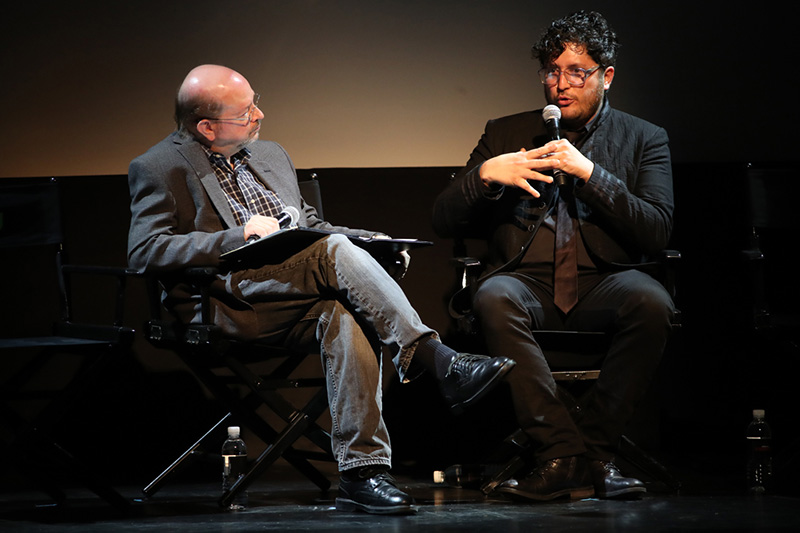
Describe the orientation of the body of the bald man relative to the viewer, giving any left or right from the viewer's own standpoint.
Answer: facing the viewer and to the right of the viewer

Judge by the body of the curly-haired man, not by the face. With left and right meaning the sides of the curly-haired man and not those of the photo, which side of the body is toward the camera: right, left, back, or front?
front

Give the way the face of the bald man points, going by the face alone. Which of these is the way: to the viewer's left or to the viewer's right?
to the viewer's right

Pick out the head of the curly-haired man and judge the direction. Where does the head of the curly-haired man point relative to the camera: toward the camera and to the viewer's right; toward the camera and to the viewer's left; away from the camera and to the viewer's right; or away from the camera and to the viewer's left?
toward the camera and to the viewer's left

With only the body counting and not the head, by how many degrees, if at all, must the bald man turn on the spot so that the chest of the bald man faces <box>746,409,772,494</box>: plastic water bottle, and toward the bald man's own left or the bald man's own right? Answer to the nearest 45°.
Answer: approximately 45° to the bald man's own left

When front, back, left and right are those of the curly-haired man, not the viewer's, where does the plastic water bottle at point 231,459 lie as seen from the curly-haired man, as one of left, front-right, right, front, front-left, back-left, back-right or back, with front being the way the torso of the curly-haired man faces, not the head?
right

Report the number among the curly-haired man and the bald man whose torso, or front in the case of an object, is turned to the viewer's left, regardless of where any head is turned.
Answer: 0
